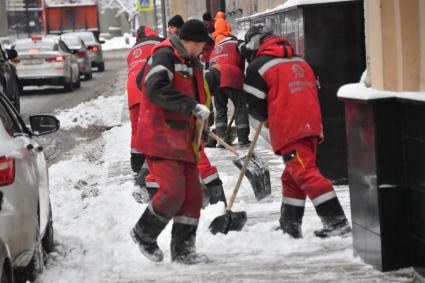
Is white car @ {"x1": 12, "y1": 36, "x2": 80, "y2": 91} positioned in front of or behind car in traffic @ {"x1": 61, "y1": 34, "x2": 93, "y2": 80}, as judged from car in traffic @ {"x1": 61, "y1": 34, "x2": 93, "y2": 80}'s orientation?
behind

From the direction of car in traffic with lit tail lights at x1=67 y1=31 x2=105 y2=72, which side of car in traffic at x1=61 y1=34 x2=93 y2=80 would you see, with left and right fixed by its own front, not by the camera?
front

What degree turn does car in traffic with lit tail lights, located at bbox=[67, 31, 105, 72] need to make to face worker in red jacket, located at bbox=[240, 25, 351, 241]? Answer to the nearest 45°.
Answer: approximately 180°

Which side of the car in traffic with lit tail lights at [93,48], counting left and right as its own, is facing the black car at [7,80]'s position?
back

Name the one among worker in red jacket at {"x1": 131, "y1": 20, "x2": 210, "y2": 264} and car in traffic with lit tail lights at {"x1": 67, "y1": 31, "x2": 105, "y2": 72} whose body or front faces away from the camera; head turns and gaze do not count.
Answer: the car in traffic with lit tail lights

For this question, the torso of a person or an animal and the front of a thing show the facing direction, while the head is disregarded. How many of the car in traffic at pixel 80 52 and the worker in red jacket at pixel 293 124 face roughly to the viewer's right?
0

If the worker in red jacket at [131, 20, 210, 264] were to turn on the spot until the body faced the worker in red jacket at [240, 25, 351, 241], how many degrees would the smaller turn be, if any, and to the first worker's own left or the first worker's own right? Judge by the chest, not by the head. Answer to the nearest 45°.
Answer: approximately 45° to the first worker's own left

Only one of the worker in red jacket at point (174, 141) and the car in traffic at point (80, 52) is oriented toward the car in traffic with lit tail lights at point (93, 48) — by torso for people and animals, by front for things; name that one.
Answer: the car in traffic at point (80, 52)

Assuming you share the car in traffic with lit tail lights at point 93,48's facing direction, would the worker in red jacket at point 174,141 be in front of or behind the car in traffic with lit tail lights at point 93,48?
behind

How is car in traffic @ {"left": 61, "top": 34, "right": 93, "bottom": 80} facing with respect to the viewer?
away from the camera

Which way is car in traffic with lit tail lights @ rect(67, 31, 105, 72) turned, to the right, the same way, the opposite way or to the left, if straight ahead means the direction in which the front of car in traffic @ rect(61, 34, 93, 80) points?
the same way

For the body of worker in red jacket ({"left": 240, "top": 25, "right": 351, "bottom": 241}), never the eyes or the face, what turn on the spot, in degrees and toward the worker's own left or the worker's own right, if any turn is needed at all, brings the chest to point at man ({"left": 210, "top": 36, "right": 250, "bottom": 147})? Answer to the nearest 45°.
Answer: approximately 45° to the worker's own right

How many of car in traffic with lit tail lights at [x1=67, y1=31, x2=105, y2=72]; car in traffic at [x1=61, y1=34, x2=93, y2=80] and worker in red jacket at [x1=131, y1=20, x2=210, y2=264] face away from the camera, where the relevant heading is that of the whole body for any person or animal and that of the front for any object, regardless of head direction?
2

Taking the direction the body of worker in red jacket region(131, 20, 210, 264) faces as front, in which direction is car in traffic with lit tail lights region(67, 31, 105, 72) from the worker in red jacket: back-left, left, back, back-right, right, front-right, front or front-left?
left

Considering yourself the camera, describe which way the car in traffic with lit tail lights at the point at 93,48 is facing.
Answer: facing away from the viewer
